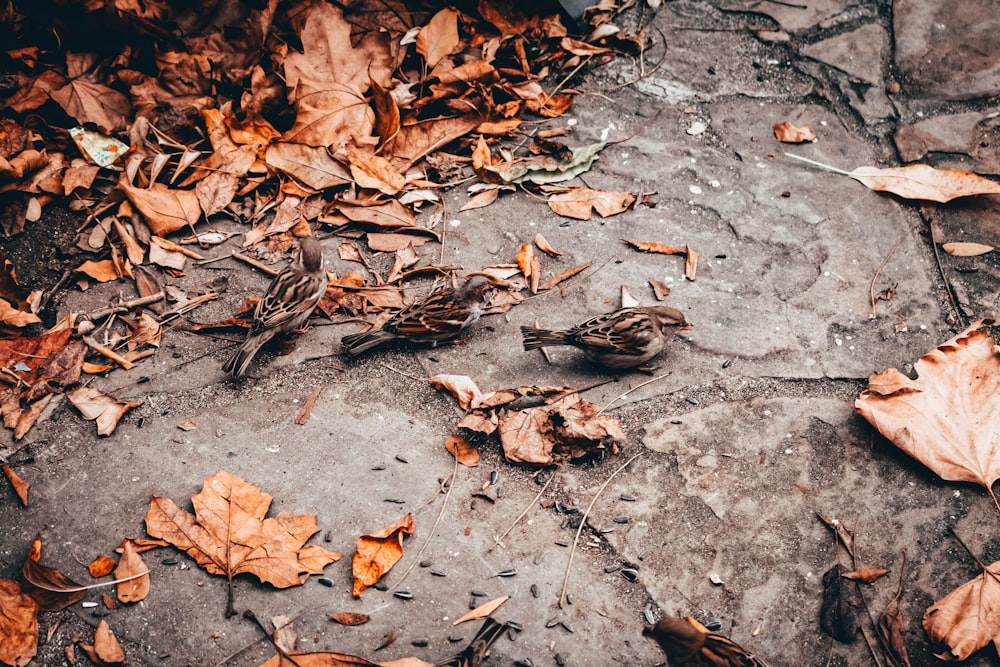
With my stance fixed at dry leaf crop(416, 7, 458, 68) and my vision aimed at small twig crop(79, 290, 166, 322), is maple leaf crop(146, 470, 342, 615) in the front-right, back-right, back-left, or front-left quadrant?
front-left

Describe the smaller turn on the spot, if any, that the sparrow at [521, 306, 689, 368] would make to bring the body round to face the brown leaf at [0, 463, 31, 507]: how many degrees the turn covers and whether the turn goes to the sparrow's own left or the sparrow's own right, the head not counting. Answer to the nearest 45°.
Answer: approximately 135° to the sparrow's own right

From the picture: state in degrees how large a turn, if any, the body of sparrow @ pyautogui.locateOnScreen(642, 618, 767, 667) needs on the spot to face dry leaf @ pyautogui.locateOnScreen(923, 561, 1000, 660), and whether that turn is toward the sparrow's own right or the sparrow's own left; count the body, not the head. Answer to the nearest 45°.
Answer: approximately 135° to the sparrow's own right

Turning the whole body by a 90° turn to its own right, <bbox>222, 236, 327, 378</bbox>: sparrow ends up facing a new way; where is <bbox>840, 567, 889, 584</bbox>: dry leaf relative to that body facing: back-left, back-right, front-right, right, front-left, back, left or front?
front

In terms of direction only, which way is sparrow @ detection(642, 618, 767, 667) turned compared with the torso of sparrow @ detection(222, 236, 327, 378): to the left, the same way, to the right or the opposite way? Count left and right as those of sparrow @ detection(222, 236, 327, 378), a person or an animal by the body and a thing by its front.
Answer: to the left

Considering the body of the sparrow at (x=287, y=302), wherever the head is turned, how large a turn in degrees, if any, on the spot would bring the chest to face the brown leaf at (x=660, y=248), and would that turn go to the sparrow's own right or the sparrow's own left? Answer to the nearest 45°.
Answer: approximately 45° to the sparrow's own right

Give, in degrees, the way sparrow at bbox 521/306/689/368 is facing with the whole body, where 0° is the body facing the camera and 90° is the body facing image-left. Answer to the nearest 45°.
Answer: approximately 270°

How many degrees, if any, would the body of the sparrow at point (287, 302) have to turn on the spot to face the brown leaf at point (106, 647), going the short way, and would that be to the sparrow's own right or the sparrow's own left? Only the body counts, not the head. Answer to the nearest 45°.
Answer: approximately 135° to the sparrow's own right

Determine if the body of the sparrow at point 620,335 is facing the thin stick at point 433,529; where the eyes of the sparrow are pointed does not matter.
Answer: no

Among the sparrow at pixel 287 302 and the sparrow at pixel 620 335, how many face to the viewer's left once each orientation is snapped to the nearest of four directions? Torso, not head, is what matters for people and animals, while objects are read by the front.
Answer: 0

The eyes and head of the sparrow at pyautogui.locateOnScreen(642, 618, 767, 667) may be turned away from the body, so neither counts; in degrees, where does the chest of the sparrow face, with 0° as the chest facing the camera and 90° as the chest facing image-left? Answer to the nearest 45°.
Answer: approximately 90°

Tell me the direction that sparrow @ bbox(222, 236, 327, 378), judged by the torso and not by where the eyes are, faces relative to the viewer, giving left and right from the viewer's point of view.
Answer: facing away from the viewer and to the right of the viewer

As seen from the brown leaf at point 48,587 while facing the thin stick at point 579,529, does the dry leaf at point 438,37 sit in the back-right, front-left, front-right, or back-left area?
front-left

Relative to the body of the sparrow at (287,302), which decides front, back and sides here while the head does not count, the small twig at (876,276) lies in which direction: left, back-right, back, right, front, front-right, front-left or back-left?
front-right

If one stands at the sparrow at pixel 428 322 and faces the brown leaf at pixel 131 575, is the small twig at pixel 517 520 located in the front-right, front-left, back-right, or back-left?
front-left
